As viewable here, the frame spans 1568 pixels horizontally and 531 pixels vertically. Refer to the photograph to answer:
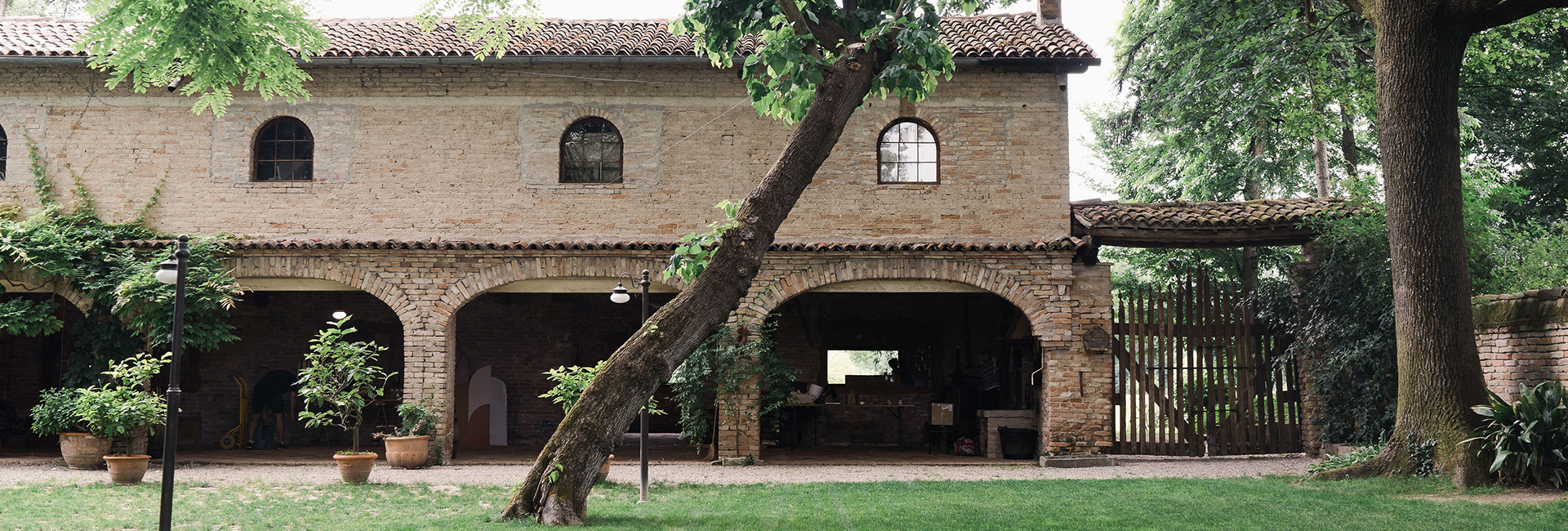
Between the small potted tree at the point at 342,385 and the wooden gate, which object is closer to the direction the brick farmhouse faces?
the small potted tree

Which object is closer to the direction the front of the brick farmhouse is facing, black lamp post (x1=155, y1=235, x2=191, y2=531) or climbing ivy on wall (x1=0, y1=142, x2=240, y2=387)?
the black lamp post

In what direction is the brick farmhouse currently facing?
toward the camera

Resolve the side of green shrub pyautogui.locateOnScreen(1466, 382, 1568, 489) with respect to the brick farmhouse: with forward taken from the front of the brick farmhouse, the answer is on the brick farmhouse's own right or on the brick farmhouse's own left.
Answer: on the brick farmhouse's own left

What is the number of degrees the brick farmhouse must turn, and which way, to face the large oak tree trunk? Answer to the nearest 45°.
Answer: approximately 45° to its left

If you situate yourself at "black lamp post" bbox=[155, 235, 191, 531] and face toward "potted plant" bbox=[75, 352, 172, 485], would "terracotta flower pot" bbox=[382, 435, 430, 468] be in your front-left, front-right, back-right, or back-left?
front-right

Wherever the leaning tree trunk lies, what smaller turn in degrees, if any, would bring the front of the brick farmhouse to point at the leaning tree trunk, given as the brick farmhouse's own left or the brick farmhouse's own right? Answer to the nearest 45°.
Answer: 0° — it already faces it

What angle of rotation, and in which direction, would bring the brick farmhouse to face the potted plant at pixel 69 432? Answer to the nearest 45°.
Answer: approximately 90° to its right

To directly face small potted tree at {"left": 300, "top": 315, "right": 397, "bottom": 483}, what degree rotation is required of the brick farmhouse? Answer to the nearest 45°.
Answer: approximately 45° to its right

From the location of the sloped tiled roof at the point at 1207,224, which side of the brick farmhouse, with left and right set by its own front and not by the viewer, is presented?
left
